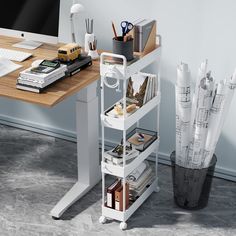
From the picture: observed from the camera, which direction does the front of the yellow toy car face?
facing the viewer and to the left of the viewer

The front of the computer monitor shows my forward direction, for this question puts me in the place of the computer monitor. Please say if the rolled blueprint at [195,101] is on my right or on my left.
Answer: on my left

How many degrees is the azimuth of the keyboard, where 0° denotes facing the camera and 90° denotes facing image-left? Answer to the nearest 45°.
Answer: approximately 45°

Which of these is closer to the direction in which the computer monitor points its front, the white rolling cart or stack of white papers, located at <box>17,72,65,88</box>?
the stack of white papers

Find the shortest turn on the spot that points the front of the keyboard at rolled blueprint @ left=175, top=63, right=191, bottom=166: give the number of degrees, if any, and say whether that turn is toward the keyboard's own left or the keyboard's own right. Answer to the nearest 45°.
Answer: approximately 90° to the keyboard's own left

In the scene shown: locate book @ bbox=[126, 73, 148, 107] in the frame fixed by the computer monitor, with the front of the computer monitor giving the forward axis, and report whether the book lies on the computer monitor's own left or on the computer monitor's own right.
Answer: on the computer monitor's own left

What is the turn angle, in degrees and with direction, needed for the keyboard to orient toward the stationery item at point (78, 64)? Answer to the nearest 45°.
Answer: approximately 90° to its left

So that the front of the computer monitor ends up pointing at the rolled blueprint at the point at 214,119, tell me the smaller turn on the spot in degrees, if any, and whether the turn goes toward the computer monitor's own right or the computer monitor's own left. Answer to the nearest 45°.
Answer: approximately 90° to the computer monitor's own left

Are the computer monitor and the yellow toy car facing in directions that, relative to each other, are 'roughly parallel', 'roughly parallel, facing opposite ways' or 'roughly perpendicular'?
roughly parallel

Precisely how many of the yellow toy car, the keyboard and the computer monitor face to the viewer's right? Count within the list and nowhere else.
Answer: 0

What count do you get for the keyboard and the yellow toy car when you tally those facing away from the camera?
0

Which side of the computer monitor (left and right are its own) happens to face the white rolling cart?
left
